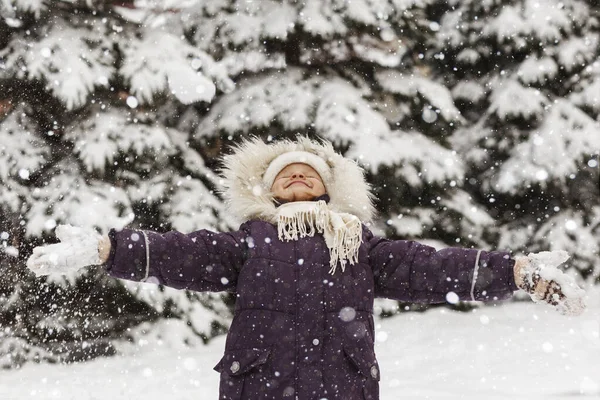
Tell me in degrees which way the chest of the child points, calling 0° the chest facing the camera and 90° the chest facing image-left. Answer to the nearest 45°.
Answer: approximately 0°

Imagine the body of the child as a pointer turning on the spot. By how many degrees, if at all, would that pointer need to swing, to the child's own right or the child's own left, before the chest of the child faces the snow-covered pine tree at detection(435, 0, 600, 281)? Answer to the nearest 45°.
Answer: approximately 135° to the child's own left

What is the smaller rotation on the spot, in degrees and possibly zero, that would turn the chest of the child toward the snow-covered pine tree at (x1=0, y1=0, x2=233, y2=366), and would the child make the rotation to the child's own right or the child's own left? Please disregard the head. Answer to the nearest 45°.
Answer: approximately 135° to the child's own right
